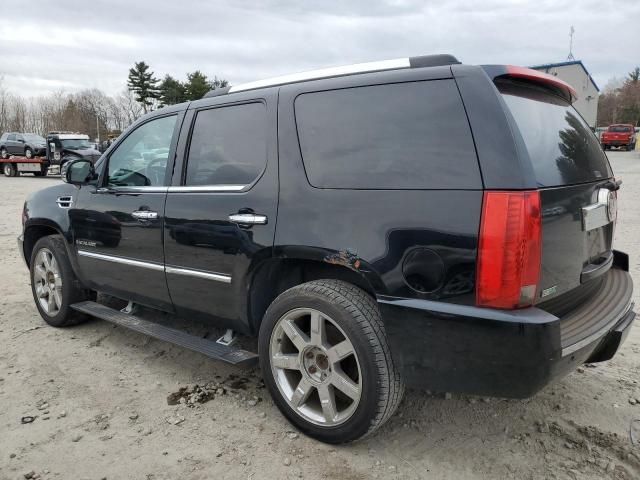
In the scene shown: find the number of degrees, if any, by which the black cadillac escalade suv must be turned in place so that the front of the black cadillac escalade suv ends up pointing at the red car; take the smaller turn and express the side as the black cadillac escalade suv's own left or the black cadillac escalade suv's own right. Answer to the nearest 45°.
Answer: approximately 90° to the black cadillac escalade suv's own right

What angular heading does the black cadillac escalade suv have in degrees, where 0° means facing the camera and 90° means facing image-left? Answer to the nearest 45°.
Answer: approximately 135°

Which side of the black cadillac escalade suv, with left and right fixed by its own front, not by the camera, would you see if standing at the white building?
right
